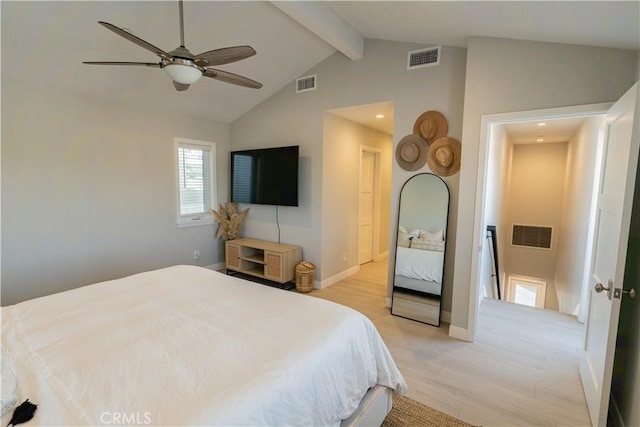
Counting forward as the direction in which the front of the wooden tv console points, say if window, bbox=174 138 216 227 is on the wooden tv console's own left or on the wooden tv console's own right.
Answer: on the wooden tv console's own right

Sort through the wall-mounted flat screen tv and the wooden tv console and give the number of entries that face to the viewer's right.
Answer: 0

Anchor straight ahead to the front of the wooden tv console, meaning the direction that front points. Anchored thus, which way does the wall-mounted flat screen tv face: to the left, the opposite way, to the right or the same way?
the same way

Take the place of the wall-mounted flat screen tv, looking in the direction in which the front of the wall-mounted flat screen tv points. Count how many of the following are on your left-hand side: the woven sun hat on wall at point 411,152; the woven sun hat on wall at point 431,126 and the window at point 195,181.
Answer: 2

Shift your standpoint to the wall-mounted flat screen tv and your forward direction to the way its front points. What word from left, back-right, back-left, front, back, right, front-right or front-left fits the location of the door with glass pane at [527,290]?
back-left

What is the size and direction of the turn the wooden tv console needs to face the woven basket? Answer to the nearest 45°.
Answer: approximately 90° to its left

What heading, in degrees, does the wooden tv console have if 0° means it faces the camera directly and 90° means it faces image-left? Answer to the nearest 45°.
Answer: approximately 45°

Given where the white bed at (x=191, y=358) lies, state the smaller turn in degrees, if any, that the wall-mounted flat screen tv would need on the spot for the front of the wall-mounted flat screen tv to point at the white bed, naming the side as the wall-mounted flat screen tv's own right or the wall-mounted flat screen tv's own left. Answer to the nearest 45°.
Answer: approximately 45° to the wall-mounted flat screen tv's own left

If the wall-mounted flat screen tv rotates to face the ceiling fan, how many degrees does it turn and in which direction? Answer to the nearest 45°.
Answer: approximately 45° to its left

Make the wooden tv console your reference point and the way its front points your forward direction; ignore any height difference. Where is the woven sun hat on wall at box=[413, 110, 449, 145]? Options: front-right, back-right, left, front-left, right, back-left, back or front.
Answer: left

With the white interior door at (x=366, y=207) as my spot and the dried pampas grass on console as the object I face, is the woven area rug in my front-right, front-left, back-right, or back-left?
front-left

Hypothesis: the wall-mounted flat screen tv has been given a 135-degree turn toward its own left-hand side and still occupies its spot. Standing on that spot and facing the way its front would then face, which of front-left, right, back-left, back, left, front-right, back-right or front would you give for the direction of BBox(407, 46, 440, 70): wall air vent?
front-right

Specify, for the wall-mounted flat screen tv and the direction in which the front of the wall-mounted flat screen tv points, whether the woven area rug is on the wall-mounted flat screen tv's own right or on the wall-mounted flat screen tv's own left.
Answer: on the wall-mounted flat screen tv's own left

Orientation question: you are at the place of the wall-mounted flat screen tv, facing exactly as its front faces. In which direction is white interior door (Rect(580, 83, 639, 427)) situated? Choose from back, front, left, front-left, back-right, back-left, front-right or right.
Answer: left

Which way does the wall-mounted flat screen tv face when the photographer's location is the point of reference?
facing the viewer and to the left of the viewer

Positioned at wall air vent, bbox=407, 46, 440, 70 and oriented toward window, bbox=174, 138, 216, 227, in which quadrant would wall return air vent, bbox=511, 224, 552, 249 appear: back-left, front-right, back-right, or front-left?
back-right

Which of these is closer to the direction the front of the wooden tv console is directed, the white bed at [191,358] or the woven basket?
the white bed

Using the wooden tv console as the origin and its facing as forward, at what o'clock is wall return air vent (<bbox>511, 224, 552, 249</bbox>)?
The wall return air vent is roughly at 7 o'clock from the wooden tv console.
